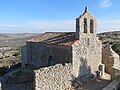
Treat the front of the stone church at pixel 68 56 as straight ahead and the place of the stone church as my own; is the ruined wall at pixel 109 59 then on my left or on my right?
on my left

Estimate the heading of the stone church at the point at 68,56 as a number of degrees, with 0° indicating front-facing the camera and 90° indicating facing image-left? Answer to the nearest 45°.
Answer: approximately 315°
